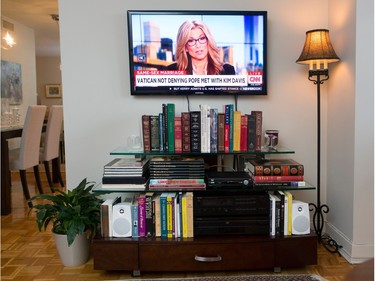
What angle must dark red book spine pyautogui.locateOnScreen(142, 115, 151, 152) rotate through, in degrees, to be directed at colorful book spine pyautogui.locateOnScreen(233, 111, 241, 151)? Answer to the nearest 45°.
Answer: approximately 90° to its left

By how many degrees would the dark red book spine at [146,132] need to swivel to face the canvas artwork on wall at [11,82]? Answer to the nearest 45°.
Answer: approximately 135° to its right

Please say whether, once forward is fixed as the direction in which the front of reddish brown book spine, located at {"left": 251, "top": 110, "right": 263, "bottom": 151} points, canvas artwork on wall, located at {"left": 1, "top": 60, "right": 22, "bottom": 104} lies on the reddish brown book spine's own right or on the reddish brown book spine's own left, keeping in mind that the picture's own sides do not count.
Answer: on the reddish brown book spine's own right

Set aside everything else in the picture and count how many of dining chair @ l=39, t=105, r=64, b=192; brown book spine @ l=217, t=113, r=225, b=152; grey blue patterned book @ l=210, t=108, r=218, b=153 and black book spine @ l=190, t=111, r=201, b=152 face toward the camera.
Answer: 3

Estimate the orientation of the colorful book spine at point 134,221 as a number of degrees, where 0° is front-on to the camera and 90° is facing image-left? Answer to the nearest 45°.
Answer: approximately 0°

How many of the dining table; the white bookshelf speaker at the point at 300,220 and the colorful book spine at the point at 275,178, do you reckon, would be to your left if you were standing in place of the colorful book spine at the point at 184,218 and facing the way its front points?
2

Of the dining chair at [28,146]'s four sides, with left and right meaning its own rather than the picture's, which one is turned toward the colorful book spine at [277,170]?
back
